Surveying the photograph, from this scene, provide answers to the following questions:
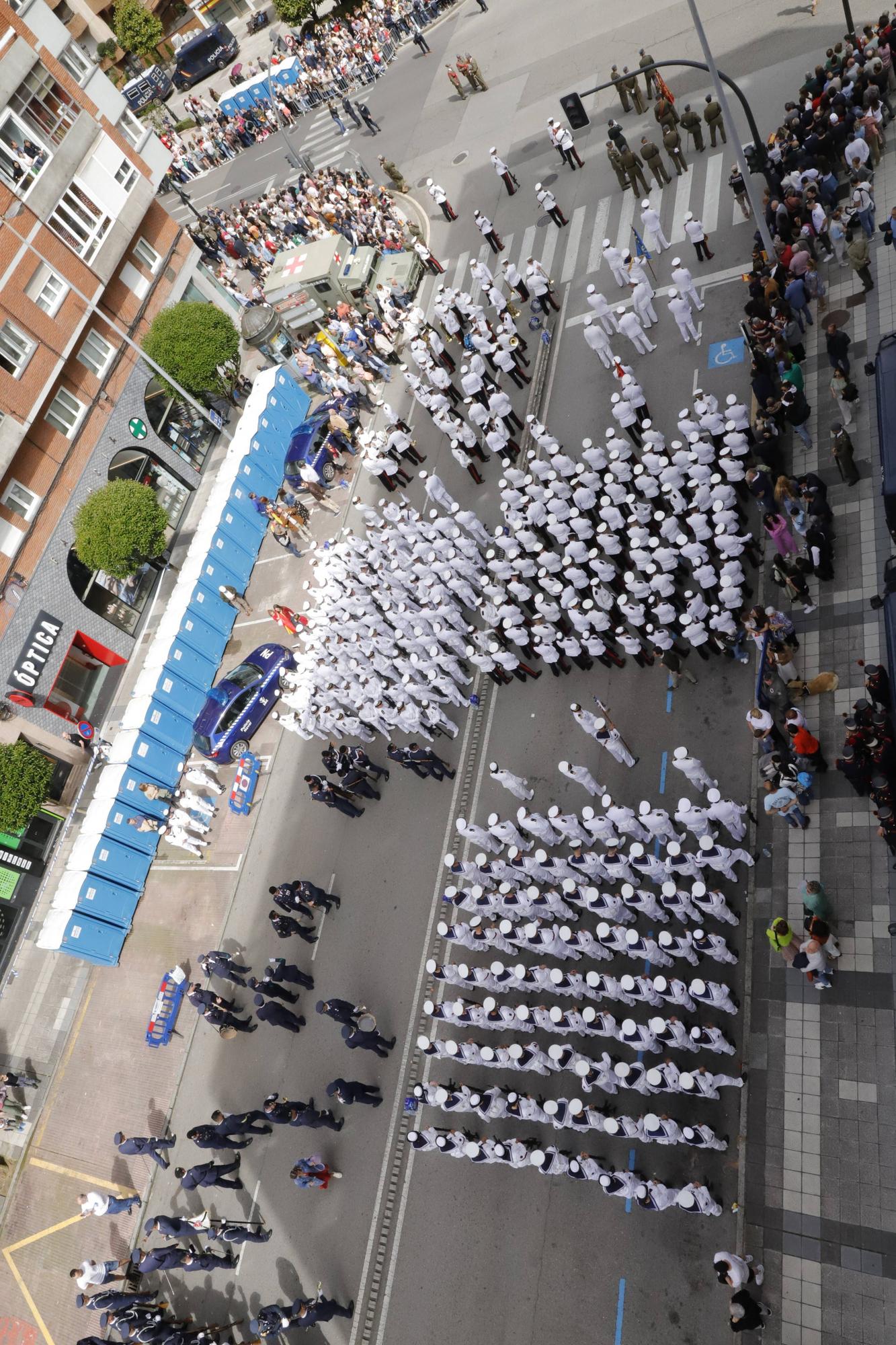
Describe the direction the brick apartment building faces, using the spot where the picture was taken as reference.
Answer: facing the viewer and to the right of the viewer

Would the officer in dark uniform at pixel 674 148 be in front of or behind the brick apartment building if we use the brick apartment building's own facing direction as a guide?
in front

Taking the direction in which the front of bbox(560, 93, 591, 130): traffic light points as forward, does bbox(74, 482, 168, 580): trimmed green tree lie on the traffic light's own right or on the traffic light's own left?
on the traffic light's own right
